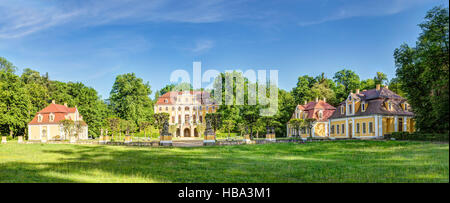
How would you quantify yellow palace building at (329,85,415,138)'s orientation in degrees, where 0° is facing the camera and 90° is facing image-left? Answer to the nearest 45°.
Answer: approximately 45°
